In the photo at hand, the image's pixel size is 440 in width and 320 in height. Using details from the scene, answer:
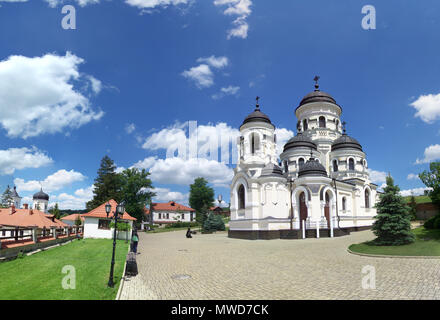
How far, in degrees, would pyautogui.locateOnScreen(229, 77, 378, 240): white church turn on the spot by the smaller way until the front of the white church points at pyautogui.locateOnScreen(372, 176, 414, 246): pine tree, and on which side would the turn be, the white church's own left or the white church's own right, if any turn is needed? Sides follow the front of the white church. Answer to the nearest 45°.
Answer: approximately 45° to the white church's own left

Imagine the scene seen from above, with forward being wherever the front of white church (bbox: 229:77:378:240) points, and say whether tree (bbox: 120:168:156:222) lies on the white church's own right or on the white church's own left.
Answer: on the white church's own right

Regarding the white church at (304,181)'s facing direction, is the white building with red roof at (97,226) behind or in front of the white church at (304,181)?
in front

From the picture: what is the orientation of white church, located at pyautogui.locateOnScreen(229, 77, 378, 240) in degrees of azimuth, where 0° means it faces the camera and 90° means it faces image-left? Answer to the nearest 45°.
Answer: approximately 45°

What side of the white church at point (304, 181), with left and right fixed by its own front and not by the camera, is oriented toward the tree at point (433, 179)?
left
